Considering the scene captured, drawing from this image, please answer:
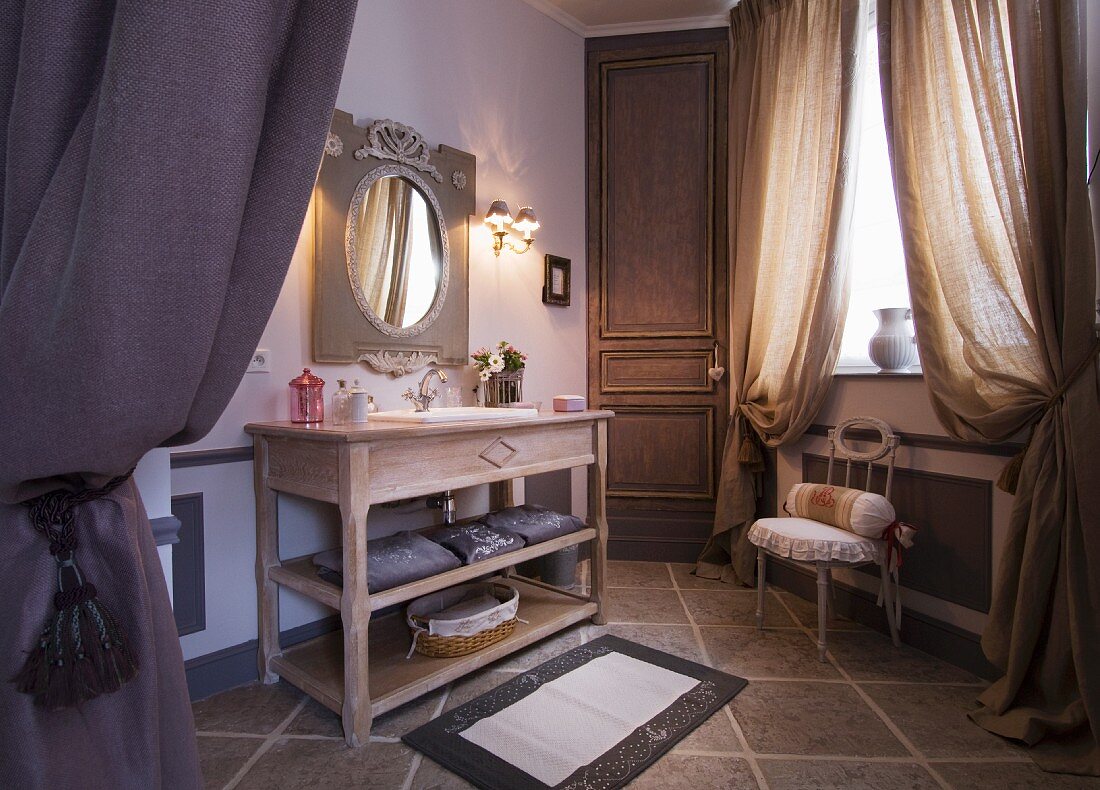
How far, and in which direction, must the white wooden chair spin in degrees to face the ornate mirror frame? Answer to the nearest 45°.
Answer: approximately 45° to its right

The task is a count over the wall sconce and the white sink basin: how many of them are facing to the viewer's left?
0

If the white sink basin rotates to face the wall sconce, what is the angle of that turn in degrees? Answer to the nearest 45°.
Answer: approximately 135° to its left

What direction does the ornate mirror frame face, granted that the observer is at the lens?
facing the viewer and to the right of the viewer

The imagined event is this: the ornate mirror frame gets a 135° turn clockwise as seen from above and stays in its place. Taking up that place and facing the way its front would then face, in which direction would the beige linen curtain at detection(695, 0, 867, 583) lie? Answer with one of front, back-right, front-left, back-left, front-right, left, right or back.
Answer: back

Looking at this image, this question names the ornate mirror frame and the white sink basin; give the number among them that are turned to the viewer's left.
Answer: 0

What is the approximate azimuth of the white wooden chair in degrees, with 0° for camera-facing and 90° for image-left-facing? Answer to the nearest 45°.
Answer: approximately 45°

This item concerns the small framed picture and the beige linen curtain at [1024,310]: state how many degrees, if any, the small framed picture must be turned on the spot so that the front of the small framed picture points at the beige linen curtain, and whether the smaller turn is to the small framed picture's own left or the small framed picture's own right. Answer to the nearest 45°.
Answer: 0° — it already faces it

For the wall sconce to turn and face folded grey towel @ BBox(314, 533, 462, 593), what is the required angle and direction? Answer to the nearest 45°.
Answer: approximately 45° to its right
